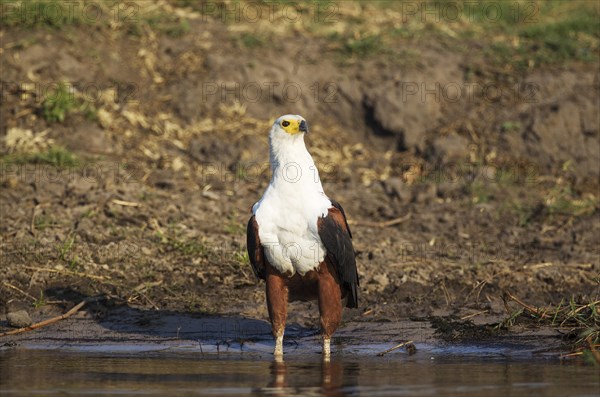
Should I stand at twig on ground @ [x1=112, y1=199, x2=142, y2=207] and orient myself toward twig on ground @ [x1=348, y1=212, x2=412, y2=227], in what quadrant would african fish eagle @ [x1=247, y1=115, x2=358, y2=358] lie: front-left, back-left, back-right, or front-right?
front-right

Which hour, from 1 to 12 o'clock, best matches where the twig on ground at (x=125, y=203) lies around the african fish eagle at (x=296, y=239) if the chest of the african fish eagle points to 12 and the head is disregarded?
The twig on ground is roughly at 5 o'clock from the african fish eagle.

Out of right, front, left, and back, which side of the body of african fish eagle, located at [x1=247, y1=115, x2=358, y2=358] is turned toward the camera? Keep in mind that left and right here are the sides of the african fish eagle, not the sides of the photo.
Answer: front

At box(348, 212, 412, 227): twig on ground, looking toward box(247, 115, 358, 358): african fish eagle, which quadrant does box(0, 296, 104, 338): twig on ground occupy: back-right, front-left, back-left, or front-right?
front-right

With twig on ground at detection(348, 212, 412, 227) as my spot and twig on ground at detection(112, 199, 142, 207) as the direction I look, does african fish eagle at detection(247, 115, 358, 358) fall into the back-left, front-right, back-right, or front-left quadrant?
front-left

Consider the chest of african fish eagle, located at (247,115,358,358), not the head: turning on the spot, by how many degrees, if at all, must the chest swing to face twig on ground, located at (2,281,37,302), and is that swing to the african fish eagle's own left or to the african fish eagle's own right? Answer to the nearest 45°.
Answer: approximately 135° to the african fish eagle's own right

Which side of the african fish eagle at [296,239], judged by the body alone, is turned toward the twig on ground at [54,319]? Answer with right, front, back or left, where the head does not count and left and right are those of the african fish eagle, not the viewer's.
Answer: right

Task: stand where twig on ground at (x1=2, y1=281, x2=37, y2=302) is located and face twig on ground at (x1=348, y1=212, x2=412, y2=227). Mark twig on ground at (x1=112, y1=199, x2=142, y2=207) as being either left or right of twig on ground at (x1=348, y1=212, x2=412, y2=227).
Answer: left

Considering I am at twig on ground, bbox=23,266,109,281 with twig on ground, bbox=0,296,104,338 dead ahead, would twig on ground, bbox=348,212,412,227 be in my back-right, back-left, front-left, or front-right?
back-left

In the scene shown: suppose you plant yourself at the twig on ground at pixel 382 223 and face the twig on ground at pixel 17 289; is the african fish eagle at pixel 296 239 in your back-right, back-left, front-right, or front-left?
front-left

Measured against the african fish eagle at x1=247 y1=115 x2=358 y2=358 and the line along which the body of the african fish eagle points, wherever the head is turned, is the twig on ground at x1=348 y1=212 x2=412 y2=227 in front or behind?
behind

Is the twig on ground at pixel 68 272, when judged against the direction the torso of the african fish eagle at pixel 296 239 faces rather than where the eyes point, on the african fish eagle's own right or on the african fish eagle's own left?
on the african fish eagle's own right
